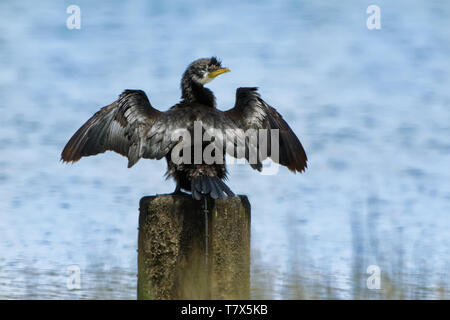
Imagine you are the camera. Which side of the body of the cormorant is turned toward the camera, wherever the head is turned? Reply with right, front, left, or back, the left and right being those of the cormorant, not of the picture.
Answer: back
